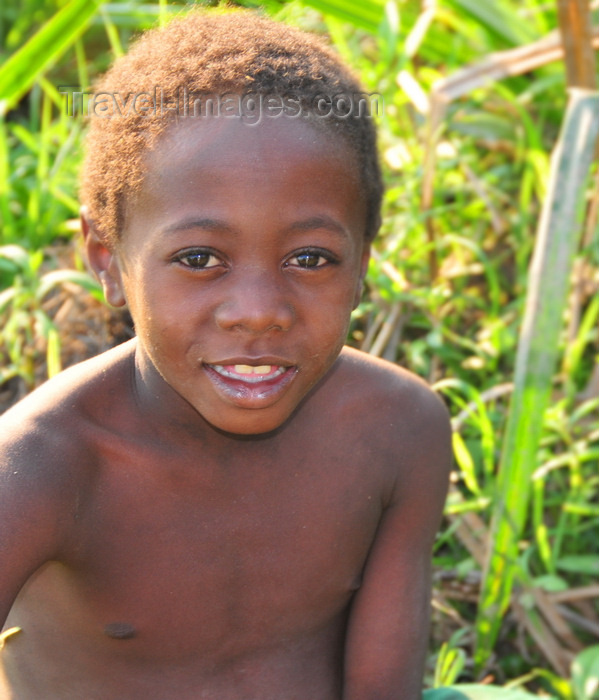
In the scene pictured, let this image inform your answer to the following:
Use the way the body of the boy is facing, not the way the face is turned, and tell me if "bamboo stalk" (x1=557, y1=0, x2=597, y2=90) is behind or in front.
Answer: behind

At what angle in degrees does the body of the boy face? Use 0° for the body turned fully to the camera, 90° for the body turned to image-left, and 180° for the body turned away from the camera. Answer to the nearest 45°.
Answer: approximately 0°
